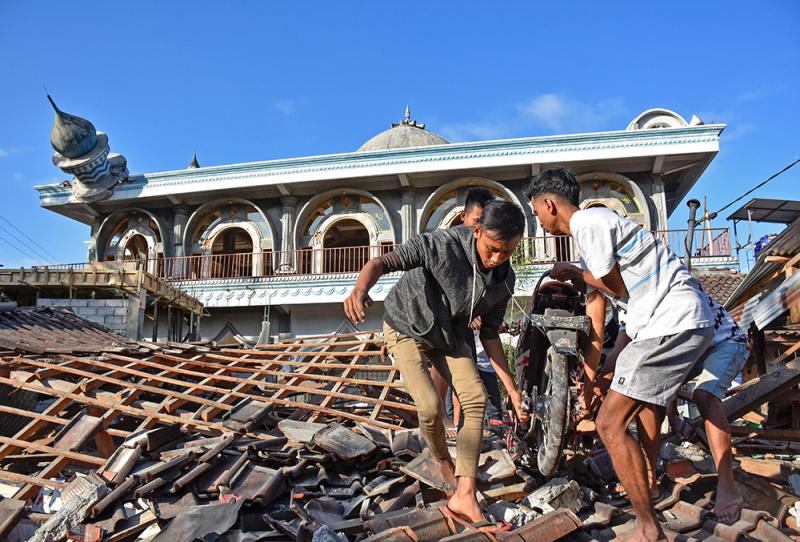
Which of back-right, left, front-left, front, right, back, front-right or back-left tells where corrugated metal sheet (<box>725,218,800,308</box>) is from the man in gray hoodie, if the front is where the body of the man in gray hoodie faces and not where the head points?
left

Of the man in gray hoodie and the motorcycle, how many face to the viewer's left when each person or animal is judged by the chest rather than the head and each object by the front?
0

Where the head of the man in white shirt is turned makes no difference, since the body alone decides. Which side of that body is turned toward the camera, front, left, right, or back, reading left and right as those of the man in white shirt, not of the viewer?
left

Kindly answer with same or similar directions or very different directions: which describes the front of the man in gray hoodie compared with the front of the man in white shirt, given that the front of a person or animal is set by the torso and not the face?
very different directions

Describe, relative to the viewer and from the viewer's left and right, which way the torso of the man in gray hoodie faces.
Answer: facing the viewer and to the right of the viewer

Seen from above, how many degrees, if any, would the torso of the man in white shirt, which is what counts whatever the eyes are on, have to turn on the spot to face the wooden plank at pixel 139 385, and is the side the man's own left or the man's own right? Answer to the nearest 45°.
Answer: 0° — they already face it

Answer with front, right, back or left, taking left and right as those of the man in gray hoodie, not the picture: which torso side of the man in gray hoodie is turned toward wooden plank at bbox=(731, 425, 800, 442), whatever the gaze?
left

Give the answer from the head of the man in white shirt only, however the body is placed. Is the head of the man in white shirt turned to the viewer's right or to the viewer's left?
to the viewer's left

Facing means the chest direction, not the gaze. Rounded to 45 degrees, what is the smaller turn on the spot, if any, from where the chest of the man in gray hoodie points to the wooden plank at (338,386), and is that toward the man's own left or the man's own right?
approximately 180°
